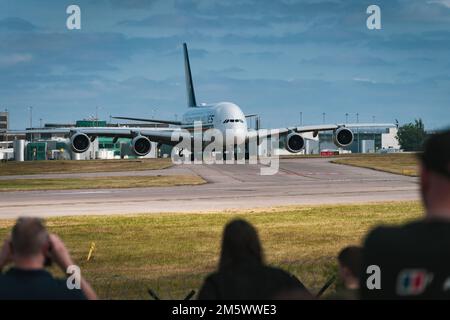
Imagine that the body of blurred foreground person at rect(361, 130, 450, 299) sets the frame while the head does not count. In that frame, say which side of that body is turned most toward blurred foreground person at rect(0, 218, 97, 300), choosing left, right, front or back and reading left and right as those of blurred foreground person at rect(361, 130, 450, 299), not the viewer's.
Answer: left

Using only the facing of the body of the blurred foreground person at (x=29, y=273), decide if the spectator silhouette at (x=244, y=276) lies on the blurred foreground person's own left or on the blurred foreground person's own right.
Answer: on the blurred foreground person's own right

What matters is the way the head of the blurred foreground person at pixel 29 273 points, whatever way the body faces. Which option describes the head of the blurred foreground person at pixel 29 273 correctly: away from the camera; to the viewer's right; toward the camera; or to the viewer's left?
away from the camera

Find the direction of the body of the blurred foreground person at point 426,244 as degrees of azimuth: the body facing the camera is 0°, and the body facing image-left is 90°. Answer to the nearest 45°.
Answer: approximately 180°

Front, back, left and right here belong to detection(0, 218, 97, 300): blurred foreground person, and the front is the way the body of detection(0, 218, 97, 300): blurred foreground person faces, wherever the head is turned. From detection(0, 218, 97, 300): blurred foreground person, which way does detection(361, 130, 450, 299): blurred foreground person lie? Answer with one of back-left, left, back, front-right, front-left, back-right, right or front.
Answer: back-right

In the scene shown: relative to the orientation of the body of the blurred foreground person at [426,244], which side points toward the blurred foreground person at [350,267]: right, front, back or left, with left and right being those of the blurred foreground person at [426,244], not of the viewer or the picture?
front

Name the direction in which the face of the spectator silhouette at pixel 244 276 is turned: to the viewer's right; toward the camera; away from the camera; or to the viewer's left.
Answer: away from the camera

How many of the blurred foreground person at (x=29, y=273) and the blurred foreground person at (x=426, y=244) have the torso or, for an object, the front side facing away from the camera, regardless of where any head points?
2

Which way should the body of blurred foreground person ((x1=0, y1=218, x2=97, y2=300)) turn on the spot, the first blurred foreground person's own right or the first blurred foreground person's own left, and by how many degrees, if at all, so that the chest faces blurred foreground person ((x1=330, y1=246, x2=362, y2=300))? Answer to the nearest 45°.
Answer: approximately 90° to the first blurred foreground person's own right

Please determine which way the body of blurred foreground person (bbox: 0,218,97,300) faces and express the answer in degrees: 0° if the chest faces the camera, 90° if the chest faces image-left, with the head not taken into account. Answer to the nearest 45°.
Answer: approximately 180°

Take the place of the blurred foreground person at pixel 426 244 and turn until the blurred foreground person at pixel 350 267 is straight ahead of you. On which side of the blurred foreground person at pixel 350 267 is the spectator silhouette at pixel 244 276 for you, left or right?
left
